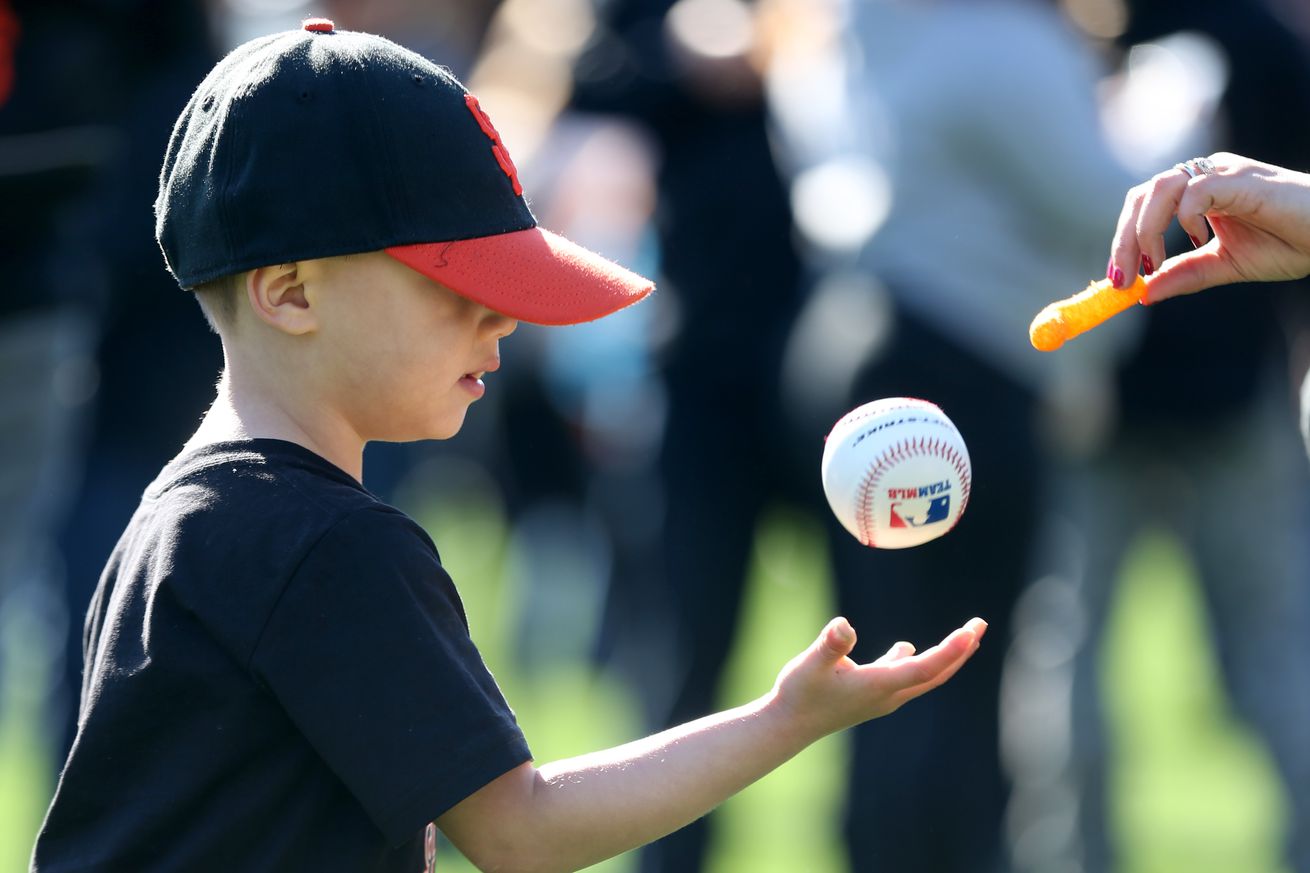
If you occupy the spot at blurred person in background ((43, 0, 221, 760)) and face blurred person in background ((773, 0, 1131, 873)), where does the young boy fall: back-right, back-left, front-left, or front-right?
front-right

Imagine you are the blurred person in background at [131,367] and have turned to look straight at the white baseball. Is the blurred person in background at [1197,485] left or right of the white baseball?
left

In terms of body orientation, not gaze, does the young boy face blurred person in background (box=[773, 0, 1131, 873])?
no

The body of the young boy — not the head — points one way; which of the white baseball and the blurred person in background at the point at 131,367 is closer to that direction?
the white baseball

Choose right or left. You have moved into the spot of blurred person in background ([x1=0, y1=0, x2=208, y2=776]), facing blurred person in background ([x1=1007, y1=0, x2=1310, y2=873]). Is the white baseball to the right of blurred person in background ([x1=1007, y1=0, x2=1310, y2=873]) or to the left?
right

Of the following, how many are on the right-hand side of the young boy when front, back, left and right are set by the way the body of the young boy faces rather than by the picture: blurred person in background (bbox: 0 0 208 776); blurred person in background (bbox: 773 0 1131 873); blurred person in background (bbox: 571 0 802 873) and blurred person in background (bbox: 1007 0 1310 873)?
0

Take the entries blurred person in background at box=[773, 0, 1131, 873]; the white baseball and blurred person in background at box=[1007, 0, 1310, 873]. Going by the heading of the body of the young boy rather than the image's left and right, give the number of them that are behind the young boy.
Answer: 0

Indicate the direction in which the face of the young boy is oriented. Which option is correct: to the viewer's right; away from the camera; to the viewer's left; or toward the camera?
to the viewer's right

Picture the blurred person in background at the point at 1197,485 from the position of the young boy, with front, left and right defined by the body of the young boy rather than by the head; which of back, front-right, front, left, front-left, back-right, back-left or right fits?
front-left

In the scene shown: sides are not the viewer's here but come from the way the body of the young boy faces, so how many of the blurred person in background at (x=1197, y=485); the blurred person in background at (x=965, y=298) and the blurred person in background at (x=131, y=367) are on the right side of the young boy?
0

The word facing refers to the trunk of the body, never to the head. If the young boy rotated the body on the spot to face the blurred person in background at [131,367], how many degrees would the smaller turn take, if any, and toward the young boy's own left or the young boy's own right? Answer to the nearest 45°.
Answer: approximately 90° to the young boy's own left

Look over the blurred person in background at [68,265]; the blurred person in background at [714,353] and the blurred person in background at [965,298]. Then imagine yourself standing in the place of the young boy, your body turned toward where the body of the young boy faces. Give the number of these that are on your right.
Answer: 0

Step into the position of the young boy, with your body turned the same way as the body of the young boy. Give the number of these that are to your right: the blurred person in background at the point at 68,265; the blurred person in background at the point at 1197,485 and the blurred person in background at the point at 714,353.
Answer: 0

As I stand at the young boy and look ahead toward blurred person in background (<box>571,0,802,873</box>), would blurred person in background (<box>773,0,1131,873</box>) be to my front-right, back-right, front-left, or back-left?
front-right

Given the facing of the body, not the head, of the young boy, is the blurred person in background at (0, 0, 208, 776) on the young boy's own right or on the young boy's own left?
on the young boy's own left

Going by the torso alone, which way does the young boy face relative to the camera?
to the viewer's right
